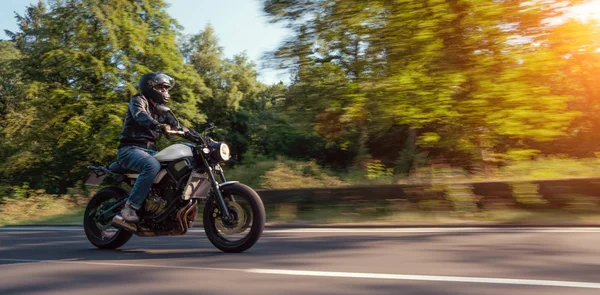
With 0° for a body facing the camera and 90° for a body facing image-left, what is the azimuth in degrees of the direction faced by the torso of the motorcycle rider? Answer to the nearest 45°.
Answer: approximately 315°

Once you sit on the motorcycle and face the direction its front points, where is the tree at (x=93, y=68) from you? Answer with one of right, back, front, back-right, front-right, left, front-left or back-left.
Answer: back-left

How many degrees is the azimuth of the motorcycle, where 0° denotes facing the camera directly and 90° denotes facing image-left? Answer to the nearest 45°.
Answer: approximately 315°

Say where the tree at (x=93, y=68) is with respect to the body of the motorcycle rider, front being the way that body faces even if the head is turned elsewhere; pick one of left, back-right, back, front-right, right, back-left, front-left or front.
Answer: back-left
